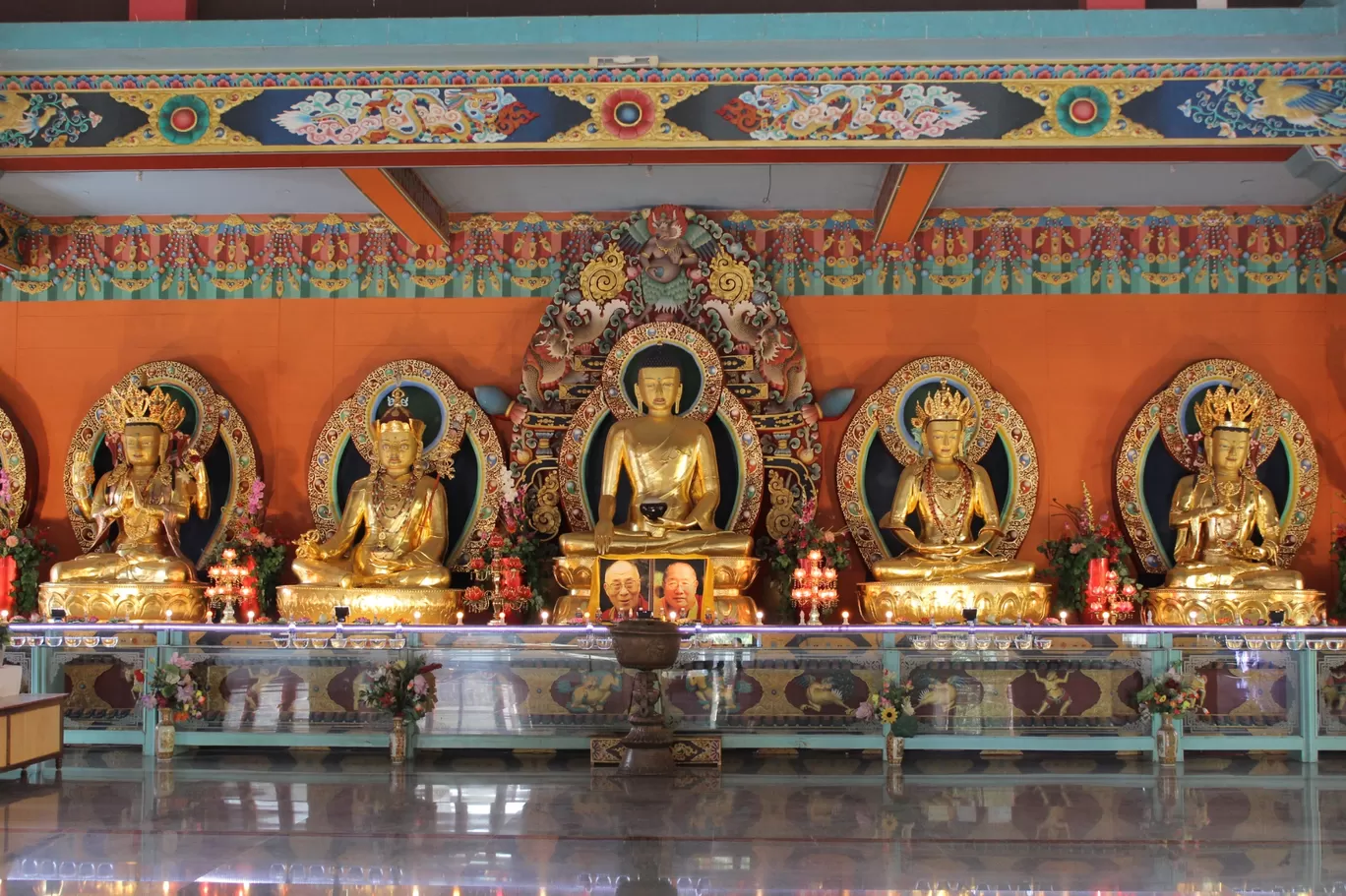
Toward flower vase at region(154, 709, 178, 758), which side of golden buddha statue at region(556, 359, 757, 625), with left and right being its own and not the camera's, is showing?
right

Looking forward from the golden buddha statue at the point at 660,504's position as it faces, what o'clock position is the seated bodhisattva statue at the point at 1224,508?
The seated bodhisattva statue is roughly at 9 o'clock from the golden buddha statue.

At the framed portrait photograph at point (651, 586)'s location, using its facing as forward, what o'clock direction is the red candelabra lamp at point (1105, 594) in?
The red candelabra lamp is roughly at 9 o'clock from the framed portrait photograph.

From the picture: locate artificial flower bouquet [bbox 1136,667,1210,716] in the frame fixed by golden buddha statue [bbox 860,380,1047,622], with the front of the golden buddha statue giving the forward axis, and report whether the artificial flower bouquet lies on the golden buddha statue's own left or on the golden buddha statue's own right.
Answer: on the golden buddha statue's own left

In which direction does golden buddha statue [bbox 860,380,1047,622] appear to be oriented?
toward the camera

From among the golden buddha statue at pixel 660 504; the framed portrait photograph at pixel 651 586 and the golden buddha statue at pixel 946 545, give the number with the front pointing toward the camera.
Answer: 3

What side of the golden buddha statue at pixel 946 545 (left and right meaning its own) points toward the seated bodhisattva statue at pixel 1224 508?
left

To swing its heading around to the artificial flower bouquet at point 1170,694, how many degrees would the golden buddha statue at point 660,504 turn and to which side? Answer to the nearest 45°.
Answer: approximately 45° to its left

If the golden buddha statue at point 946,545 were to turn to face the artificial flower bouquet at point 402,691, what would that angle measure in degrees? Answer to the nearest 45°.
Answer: approximately 45° to its right

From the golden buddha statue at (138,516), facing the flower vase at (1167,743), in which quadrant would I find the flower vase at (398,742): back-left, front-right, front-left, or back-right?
front-right

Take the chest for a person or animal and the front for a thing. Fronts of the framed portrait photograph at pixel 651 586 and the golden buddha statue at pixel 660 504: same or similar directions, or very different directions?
same or similar directions

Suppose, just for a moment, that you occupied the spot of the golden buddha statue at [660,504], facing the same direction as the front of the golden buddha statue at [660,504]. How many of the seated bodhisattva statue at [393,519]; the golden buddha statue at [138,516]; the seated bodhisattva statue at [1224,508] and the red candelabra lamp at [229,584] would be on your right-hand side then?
3

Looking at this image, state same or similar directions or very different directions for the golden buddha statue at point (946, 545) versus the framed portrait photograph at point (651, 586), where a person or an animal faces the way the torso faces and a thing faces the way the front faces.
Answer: same or similar directions

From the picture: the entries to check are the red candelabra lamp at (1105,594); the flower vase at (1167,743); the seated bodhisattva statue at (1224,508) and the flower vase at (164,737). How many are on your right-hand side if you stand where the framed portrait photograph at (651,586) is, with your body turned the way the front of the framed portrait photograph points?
1

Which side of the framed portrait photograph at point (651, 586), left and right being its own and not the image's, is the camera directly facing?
front

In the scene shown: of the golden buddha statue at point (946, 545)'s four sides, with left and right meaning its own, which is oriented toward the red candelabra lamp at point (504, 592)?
right

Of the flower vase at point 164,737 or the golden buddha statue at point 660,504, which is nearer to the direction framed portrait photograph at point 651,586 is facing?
the flower vase

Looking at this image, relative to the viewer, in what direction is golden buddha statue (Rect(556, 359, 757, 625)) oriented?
toward the camera

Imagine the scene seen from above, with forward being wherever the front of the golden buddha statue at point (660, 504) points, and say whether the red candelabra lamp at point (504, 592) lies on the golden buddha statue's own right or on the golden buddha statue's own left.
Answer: on the golden buddha statue's own right

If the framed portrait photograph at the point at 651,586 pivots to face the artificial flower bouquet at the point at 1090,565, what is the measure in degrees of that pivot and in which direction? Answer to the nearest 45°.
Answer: approximately 90° to its left
